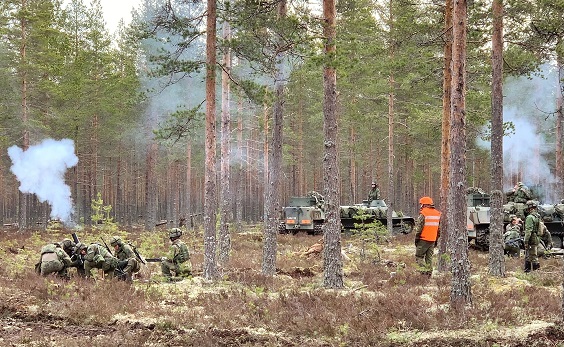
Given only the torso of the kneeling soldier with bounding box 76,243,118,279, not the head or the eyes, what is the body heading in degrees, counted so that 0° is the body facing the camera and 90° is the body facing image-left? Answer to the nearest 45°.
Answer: approximately 90°

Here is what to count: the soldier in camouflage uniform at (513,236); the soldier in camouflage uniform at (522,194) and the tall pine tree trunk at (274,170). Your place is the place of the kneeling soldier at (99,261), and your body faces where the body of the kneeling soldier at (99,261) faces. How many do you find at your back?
3

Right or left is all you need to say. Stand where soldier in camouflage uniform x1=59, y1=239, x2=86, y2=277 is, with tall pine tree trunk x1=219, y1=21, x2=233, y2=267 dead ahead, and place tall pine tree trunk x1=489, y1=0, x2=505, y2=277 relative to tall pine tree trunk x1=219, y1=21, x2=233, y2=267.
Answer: right

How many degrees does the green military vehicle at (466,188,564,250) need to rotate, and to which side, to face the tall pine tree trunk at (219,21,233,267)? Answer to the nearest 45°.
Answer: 0° — it already faces it

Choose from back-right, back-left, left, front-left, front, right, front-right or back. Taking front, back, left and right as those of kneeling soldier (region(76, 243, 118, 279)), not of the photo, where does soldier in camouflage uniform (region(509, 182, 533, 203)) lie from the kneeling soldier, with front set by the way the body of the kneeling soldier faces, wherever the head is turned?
back

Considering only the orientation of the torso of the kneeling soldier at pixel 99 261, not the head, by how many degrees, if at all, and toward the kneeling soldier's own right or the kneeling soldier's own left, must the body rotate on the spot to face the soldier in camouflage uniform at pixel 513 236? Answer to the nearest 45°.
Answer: approximately 180°

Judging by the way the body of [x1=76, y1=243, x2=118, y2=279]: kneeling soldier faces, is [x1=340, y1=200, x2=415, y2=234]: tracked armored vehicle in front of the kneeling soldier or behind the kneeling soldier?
behind

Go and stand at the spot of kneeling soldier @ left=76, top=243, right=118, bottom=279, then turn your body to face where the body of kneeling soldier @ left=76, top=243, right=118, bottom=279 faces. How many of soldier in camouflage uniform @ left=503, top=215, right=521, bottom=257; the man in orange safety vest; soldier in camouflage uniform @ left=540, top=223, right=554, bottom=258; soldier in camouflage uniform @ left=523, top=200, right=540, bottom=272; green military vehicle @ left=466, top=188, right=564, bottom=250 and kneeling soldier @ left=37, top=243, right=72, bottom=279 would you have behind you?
5
